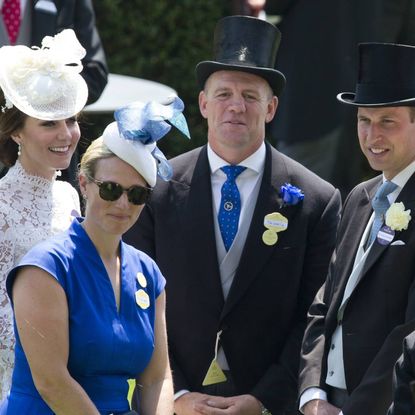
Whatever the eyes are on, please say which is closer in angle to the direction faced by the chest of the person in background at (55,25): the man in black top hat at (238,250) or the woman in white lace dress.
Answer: the woman in white lace dress

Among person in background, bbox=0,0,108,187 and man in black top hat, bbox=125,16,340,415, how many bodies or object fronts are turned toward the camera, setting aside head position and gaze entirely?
2

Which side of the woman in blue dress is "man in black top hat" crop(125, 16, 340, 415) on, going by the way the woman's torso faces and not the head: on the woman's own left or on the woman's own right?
on the woman's own left

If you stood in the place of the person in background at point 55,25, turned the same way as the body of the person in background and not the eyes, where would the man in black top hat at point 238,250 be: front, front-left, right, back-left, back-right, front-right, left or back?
front-left

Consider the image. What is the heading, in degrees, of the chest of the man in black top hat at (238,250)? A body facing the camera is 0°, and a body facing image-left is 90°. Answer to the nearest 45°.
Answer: approximately 0°

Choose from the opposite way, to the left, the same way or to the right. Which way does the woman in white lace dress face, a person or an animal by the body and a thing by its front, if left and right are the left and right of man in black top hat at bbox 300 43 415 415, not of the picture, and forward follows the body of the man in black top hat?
to the left

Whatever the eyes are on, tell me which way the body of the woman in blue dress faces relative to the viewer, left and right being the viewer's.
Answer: facing the viewer and to the right of the viewer

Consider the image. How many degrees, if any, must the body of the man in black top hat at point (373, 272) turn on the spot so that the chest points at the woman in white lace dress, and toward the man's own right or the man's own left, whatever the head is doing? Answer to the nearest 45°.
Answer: approximately 45° to the man's own right

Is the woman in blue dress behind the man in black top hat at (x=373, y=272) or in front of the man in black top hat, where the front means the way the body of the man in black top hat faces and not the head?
in front

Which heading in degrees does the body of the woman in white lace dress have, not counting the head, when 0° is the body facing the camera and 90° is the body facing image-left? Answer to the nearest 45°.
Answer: approximately 315°

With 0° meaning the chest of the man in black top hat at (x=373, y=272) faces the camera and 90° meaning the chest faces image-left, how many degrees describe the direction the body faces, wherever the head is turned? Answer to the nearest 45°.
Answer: approximately 45°
